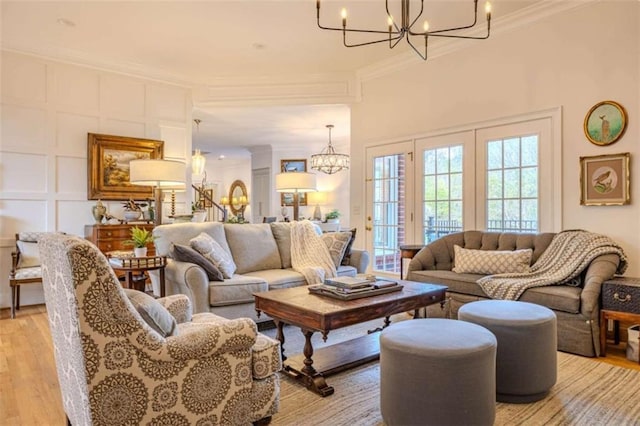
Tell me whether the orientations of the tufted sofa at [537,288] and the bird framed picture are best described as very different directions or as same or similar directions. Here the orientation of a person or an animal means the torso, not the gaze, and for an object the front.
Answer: same or similar directions

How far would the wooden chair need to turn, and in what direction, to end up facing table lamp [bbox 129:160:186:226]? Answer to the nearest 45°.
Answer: approximately 45° to its left

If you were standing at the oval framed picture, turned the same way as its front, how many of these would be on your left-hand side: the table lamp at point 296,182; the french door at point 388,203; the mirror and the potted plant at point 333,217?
0

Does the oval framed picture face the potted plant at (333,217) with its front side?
no

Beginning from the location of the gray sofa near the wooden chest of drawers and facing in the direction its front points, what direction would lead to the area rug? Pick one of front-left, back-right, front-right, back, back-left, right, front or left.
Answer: front

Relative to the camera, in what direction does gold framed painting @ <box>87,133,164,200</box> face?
facing the viewer and to the right of the viewer

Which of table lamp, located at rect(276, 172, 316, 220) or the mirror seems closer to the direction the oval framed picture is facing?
the table lamp

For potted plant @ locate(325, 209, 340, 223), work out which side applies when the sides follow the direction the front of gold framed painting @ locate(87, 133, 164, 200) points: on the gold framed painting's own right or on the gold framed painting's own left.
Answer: on the gold framed painting's own left

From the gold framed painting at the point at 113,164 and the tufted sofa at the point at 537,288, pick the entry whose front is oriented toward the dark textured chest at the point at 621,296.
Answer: the gold framed painting

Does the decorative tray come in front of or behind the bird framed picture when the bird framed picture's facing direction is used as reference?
in front

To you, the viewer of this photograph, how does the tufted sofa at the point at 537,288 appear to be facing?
facing the viewer and to the left of the viewer

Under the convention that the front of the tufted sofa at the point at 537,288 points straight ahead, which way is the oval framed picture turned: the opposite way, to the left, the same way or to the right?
the same way

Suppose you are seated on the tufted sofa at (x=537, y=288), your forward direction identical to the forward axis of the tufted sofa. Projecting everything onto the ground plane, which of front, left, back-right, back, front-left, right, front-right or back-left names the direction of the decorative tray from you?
front

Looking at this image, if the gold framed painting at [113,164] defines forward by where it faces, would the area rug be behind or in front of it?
in front

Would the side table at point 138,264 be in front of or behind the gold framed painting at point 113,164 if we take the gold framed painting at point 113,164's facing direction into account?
in front

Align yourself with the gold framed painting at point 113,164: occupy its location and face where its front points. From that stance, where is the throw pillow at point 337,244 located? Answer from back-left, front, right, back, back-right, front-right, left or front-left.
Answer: front

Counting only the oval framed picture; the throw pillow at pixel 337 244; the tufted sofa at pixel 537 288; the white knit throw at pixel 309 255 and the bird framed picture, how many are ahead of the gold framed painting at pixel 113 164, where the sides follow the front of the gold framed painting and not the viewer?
5
